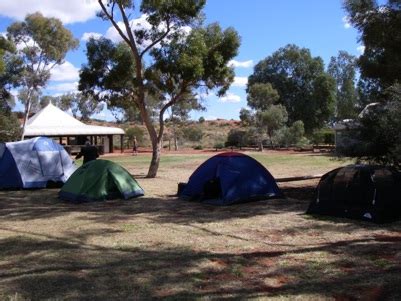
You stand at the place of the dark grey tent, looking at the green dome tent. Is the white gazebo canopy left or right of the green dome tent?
right

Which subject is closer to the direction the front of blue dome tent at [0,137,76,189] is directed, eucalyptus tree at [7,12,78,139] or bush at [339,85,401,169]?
the bush

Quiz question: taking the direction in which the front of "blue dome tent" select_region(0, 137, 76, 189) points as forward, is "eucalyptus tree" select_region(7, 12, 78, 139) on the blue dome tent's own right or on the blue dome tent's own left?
on the blue dome tent's own left

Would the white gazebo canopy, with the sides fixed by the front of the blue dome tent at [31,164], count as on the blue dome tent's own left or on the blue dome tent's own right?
on the blue dome tent's own left

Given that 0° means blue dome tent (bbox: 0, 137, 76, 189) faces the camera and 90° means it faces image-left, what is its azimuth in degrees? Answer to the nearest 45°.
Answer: approximately 315°

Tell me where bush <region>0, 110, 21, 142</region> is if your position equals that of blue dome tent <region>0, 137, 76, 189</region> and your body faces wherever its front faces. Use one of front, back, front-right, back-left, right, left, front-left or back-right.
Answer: back-left

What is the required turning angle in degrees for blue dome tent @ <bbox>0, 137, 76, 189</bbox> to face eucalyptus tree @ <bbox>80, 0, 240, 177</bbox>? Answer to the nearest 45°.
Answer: approximately 45° to its left

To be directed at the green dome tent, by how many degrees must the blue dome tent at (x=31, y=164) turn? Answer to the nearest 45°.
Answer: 0° — it already faces it

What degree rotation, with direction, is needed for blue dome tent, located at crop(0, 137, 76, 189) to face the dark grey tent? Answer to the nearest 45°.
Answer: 0° — it already faces it

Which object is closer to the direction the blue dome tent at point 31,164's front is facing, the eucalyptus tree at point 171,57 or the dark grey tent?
the dark grey tent
